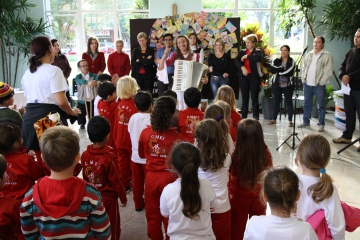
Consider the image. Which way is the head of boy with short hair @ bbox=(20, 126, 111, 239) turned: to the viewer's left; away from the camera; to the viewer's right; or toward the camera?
away from the camera

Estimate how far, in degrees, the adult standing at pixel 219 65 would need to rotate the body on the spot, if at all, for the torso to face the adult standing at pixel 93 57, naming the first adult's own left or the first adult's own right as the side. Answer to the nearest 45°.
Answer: approximately 90° to the first adult's own right

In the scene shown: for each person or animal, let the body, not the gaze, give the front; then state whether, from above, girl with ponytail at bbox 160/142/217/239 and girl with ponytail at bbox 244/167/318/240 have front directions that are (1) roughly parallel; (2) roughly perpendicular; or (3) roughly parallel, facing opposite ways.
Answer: roughly parallel

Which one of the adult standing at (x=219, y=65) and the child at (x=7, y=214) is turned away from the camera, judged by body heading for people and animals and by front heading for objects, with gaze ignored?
the child

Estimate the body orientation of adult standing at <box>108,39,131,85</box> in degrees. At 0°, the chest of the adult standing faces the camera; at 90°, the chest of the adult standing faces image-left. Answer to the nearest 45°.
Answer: approximately 0°

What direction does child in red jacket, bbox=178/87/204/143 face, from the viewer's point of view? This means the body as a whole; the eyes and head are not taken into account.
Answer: away from the camera

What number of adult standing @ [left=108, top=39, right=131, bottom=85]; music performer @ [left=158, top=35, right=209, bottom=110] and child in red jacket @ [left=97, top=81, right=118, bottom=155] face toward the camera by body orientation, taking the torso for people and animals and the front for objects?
2

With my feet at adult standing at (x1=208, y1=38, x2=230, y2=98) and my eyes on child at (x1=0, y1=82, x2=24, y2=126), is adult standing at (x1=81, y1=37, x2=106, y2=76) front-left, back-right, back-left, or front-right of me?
front-right

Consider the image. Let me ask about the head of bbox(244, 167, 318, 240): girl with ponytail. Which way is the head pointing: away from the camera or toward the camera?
away from the camera

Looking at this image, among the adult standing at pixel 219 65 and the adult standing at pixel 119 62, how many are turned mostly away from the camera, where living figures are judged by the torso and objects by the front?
0

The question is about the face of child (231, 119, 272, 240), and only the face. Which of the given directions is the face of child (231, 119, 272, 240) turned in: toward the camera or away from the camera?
away from the camera

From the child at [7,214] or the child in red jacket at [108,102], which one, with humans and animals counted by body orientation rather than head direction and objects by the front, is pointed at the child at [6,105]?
the child at [7,214]

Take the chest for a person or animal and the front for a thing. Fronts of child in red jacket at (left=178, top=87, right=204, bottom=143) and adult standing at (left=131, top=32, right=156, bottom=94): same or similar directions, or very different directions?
very different directions

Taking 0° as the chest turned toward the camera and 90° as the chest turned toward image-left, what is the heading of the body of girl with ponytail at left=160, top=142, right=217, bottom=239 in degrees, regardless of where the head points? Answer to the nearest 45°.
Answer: approximately 180°

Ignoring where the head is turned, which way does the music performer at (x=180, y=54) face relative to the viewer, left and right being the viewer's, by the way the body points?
facing the viewer

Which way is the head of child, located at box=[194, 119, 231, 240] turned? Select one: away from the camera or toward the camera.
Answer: away from the camera

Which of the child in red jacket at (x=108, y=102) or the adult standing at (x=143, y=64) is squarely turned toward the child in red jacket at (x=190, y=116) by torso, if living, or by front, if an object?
the adult standing

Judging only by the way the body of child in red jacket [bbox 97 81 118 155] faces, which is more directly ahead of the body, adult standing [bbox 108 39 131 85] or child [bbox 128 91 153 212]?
the adult standing

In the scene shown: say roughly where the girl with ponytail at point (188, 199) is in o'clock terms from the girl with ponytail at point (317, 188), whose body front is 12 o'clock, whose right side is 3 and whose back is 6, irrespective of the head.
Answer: the girl with ponytail at point (188, 199) is roughly at 10 o'clock from the girl with ponytail at point (317, 188).

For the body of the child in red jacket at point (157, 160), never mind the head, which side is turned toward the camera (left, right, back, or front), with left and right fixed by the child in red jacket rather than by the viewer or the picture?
back

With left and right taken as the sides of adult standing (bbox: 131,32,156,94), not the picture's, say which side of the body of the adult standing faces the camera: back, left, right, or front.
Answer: front

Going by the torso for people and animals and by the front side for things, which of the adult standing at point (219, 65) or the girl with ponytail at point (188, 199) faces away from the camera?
the girl with ponytail
